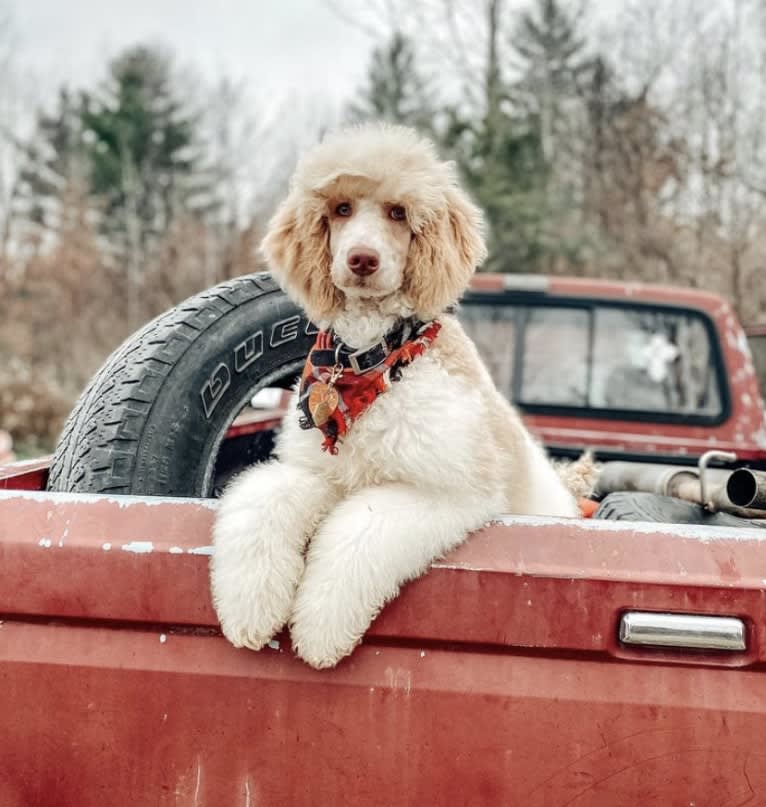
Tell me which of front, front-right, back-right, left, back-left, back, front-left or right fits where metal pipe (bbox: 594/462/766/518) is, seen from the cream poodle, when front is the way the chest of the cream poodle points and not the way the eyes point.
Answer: back

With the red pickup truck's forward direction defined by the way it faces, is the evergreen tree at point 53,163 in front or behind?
in front

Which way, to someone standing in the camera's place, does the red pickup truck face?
facing away from the viewer

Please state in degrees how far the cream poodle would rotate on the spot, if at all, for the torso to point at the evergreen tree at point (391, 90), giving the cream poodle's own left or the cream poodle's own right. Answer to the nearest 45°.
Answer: approximately 135° to the cream poodle's own right

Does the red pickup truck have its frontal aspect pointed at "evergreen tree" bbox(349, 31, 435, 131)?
yes
